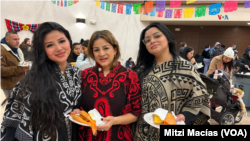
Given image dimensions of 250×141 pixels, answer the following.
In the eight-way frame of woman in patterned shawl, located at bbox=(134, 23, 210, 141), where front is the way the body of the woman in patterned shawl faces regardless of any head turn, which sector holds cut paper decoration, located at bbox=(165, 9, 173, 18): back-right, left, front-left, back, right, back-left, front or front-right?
back-right

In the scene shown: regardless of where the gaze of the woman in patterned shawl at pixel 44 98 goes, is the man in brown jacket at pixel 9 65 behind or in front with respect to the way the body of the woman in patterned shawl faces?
behind

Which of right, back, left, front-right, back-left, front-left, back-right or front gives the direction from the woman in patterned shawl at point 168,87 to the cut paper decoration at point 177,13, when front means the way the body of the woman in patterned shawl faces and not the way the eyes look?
back-right

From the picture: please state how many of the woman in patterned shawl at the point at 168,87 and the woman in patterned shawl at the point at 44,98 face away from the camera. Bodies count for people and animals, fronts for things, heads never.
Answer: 0

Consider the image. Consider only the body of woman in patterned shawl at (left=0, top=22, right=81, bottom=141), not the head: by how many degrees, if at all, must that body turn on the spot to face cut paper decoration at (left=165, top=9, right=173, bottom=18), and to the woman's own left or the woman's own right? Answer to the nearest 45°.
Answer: approximately 90° to the woman's own left

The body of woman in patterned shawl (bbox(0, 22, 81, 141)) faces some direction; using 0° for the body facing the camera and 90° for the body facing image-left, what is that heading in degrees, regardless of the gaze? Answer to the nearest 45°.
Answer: approximately 315°

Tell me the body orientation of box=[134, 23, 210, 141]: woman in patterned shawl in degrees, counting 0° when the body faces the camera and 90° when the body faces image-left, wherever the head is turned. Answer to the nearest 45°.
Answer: approximately 45°
